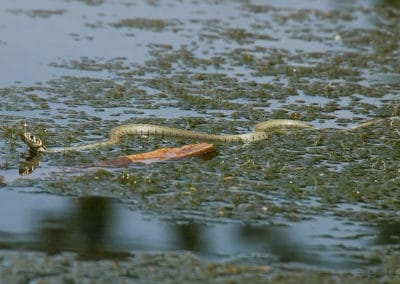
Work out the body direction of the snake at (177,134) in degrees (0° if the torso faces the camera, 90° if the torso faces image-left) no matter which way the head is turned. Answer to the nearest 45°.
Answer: approximately 90°
